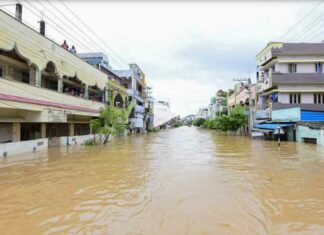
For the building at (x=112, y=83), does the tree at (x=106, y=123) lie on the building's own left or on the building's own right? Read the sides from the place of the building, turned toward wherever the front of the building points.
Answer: on the building's own right

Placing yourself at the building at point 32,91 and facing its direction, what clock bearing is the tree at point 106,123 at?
The tree is roughly at 9 o'clock from the building.

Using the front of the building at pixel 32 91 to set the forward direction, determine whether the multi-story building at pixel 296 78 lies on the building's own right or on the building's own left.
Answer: on the building's own left

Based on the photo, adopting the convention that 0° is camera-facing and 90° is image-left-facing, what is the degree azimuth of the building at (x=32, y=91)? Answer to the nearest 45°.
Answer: approximately 315°

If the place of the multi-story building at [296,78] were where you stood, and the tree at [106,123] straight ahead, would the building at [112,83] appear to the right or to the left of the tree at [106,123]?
right

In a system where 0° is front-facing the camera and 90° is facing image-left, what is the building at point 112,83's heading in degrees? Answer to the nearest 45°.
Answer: approximately 315°

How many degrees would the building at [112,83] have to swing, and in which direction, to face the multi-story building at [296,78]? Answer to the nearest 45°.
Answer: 0° — it already faces it
